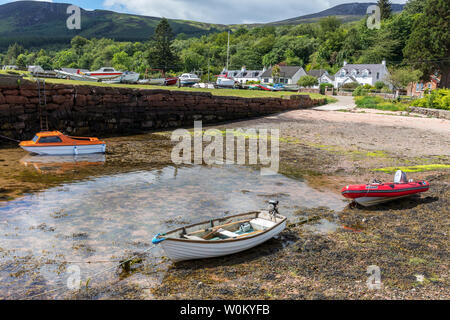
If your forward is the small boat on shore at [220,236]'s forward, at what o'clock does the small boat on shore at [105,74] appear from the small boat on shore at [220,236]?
the small boat on shore at [105,74] is roughly at 4 o'clock from the small boat on shore at [220,236].

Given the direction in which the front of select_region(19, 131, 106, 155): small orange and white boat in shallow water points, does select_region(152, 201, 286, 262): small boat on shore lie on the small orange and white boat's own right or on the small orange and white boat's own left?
on the small orange and white boat's own left

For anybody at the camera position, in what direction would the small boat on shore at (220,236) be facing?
facing the viewer and to the left of the viewer

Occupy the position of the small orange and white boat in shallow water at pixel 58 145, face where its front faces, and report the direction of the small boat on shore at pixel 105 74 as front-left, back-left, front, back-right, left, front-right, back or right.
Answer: right

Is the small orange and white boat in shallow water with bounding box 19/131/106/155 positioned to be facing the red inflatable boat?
no

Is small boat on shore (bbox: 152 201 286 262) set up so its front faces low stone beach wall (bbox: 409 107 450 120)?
no

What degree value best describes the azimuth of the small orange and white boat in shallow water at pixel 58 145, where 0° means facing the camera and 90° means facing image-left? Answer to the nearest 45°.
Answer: approximately 90°

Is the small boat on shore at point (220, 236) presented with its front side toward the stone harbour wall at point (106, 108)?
no

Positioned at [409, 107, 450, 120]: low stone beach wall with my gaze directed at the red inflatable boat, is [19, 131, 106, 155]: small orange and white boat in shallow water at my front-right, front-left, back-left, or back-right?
front-right

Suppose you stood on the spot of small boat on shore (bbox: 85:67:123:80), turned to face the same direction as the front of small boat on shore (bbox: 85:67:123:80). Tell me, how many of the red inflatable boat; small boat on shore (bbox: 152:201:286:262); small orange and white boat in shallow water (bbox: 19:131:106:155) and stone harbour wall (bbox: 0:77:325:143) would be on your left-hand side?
4

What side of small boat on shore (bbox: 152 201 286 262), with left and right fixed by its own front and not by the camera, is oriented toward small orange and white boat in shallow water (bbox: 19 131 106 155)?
right
